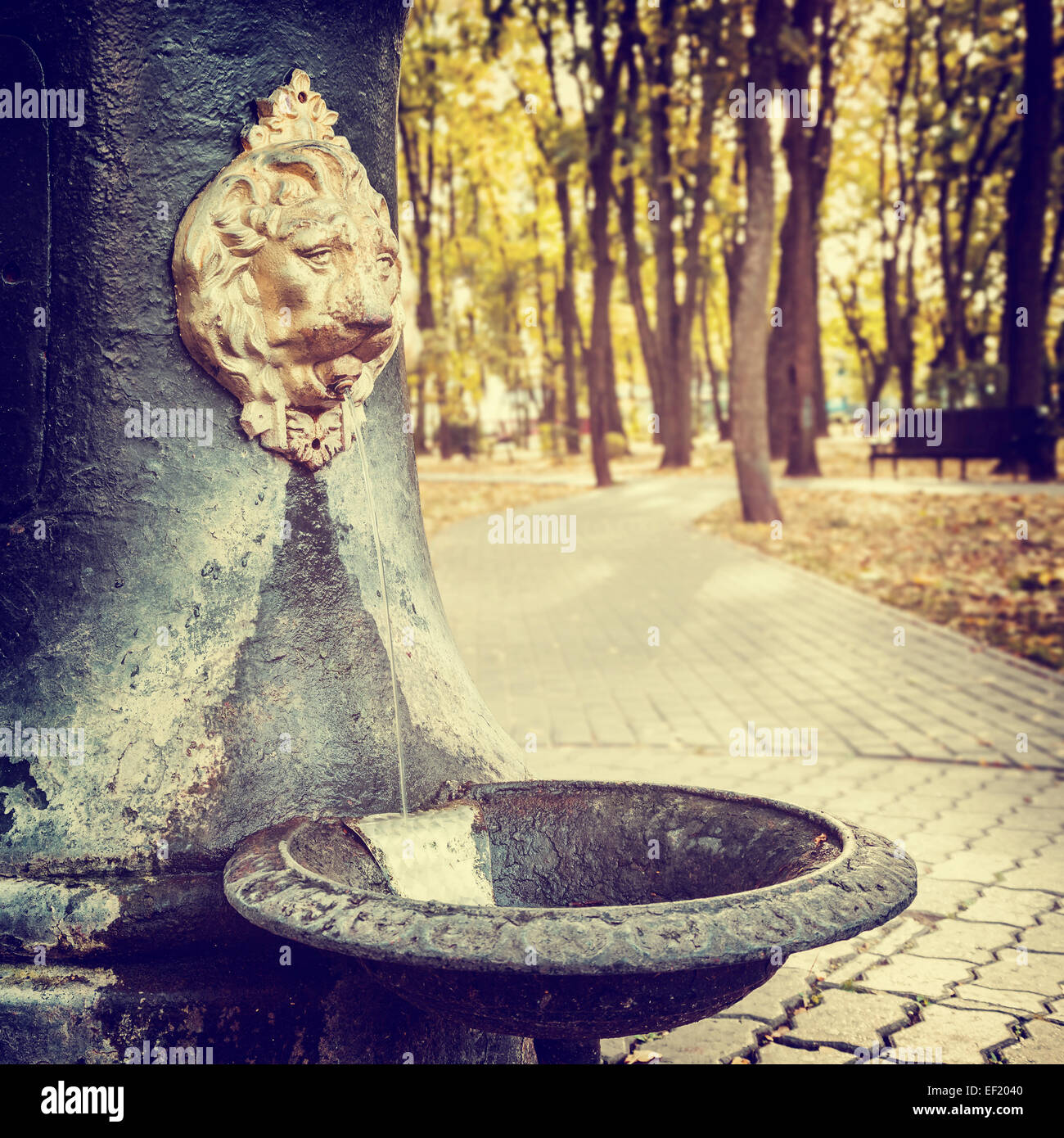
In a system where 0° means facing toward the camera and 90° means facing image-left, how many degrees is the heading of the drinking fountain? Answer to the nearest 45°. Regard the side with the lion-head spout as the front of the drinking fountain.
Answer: approximately 315°
